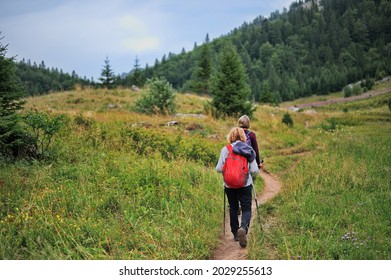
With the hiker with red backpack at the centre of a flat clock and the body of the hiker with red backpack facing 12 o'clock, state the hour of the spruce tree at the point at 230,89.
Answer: The spruce tree is roughly at 12 o'clock from the hiker with red backpack.

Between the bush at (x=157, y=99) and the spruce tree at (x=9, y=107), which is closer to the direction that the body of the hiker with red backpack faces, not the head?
the bush

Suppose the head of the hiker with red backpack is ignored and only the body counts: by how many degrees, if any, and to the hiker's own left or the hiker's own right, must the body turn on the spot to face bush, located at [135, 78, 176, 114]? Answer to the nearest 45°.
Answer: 0° — they already face it

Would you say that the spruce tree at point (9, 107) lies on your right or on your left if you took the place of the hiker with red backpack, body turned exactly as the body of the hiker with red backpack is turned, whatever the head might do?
on your left

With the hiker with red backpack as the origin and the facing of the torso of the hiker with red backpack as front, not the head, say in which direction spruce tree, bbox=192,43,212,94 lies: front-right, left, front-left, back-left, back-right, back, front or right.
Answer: front

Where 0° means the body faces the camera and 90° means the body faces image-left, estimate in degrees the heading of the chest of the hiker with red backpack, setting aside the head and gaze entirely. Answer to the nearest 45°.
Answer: approximately 180°
